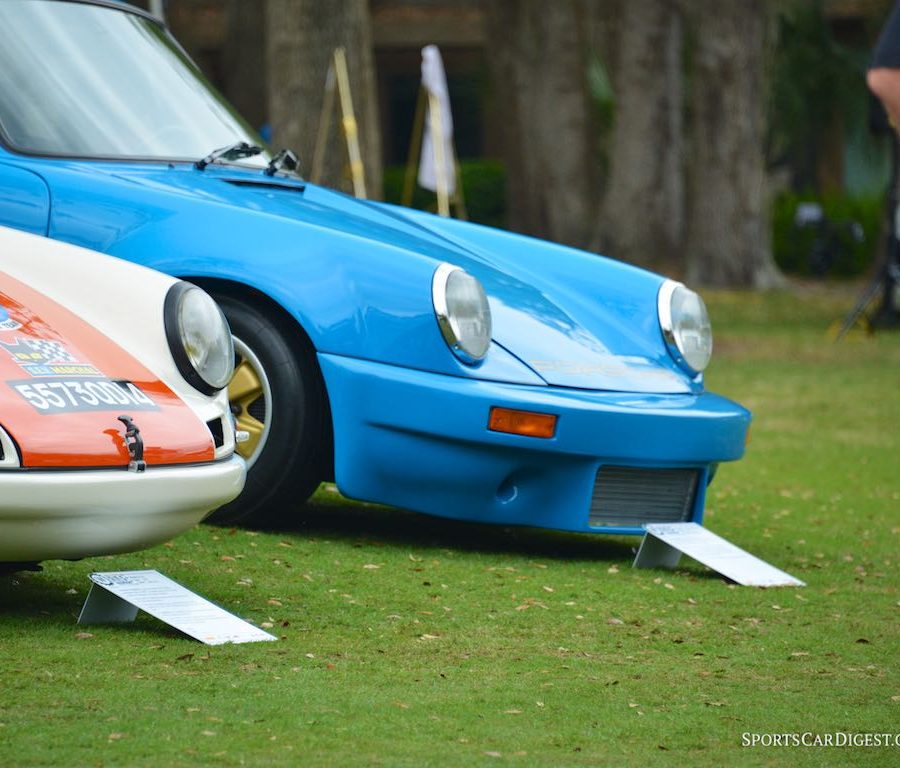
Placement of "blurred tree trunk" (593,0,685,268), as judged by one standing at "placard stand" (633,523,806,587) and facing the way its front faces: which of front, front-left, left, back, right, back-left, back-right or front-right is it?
back-left

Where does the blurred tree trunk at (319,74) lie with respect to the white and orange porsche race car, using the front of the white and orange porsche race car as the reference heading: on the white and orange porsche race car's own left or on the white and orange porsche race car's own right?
on the white and orange porsche race car's own left

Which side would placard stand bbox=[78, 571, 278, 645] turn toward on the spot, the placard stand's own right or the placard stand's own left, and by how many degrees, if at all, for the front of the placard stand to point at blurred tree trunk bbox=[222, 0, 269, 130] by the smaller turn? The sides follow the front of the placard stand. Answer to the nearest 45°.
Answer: approximately 135° to the placard stand's own left

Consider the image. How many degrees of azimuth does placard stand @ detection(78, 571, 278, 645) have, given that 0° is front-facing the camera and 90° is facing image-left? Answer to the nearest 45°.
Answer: approximately 315°

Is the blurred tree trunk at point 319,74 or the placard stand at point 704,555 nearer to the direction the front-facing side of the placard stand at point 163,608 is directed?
the placard stand

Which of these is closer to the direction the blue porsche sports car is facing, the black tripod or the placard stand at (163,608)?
the placard stand

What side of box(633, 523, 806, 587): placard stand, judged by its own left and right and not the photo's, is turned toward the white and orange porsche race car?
right

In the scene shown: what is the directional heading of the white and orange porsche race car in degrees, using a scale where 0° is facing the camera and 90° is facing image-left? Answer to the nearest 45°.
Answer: approximately 315°

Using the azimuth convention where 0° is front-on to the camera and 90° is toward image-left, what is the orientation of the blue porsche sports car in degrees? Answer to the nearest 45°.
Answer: approximately 315°

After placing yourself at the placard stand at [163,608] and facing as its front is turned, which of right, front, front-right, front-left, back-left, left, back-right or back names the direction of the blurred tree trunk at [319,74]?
back-left
